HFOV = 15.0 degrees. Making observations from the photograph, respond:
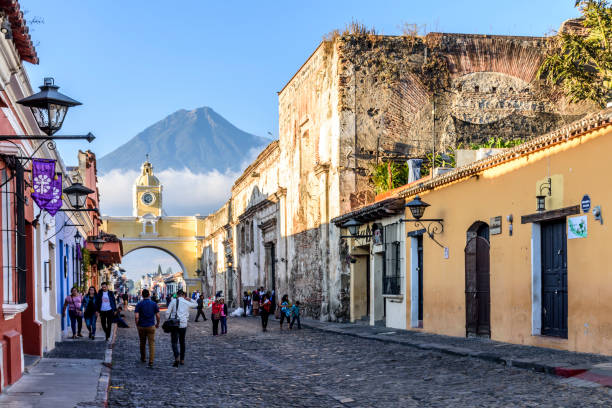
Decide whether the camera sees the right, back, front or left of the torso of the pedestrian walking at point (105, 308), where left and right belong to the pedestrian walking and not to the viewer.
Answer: front

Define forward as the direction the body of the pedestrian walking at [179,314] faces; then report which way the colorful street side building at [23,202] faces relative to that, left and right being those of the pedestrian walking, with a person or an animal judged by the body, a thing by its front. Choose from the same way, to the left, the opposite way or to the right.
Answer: to the right

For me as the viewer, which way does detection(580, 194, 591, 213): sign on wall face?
facing the viewer and to the left of the viewer

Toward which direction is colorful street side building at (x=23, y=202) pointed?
to the viewer's right

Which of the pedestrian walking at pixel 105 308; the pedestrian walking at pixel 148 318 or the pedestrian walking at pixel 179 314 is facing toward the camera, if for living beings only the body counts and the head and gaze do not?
the pedestrian walking at pixel 105 308

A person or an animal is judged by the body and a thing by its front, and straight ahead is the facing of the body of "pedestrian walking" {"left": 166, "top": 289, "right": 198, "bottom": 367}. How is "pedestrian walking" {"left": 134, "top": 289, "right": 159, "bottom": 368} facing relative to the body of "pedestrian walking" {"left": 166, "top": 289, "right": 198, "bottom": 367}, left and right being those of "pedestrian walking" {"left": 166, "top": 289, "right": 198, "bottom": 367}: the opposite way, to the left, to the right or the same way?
the same way

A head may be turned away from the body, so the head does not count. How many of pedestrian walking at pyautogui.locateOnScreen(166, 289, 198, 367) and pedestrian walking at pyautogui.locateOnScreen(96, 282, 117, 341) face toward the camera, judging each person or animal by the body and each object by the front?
1

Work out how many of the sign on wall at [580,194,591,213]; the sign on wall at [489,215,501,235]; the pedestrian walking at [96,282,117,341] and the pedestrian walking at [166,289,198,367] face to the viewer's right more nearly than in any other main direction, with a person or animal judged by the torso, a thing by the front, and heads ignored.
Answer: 0

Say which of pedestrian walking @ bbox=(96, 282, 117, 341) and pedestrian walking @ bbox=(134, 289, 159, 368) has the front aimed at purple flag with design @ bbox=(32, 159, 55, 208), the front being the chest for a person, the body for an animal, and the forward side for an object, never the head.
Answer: pedestrian walking @ bbox=(96, 282, 117, 341)

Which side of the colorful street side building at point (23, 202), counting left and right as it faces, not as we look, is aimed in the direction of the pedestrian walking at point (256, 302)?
left

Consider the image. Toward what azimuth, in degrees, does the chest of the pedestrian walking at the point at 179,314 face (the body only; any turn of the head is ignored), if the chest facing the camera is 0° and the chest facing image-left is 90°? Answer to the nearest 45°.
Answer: approximately 180°

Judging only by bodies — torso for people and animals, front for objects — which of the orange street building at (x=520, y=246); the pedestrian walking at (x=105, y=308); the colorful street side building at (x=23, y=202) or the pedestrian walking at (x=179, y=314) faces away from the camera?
the pedestrian walking at (x=179, y=314)

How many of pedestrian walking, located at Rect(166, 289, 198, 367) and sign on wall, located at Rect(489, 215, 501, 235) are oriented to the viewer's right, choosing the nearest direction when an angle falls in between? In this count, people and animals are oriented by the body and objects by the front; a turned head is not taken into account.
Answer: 0

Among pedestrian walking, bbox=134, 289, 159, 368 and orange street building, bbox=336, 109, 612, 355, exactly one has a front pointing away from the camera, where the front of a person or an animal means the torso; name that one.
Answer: the pedestrian walking

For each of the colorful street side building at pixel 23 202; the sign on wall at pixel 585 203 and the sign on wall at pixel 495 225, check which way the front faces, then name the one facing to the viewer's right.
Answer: the colorful street side building
